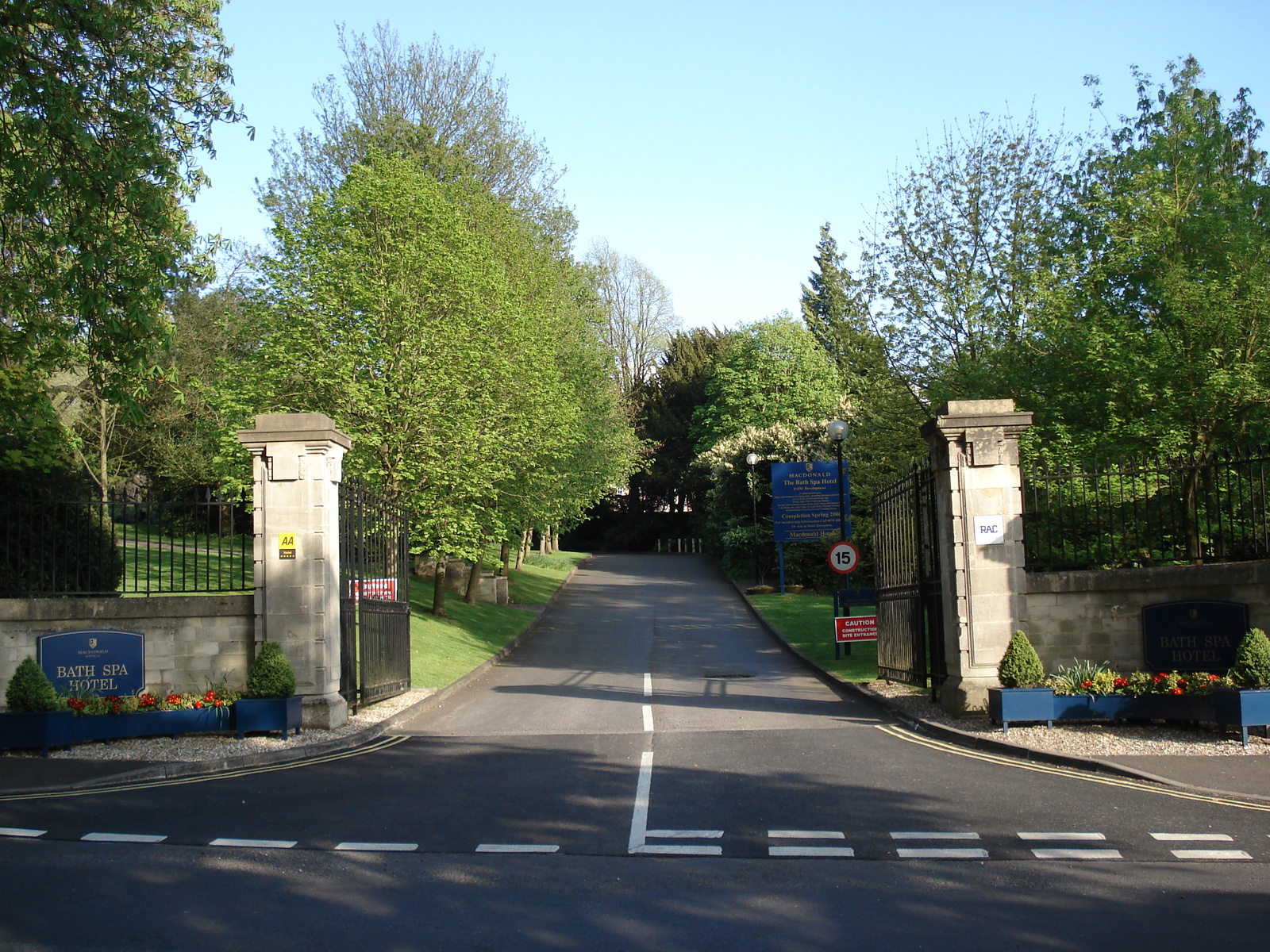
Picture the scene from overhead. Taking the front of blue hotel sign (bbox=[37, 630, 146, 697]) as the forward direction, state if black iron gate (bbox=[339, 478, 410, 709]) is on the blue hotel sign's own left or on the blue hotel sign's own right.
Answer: on the blue hotel sign's own left

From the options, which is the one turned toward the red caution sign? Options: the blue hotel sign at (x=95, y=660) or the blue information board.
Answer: the blue information board

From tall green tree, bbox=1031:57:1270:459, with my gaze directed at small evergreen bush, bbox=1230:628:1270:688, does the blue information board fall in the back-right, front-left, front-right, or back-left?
back-right

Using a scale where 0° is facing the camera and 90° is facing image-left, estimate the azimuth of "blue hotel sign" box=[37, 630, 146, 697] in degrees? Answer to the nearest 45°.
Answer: approximately 0°

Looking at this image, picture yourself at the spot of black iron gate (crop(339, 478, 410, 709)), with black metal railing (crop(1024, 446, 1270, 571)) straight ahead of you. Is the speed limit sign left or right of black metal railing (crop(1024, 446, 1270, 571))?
left

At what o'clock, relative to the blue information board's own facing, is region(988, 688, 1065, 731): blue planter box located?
The blue planter box is roughly at 12 o'clock from the blue information board.

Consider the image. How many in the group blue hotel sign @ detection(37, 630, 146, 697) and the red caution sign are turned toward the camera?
2

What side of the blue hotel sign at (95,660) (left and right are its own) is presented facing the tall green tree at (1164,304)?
left

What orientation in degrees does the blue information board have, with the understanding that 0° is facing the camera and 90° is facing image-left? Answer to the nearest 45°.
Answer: approximately 0°

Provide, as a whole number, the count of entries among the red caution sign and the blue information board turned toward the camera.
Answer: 2

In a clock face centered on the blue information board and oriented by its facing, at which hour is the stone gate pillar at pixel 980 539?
The stone gate pillar is roughly at 12 o'clock from the blue information board.
